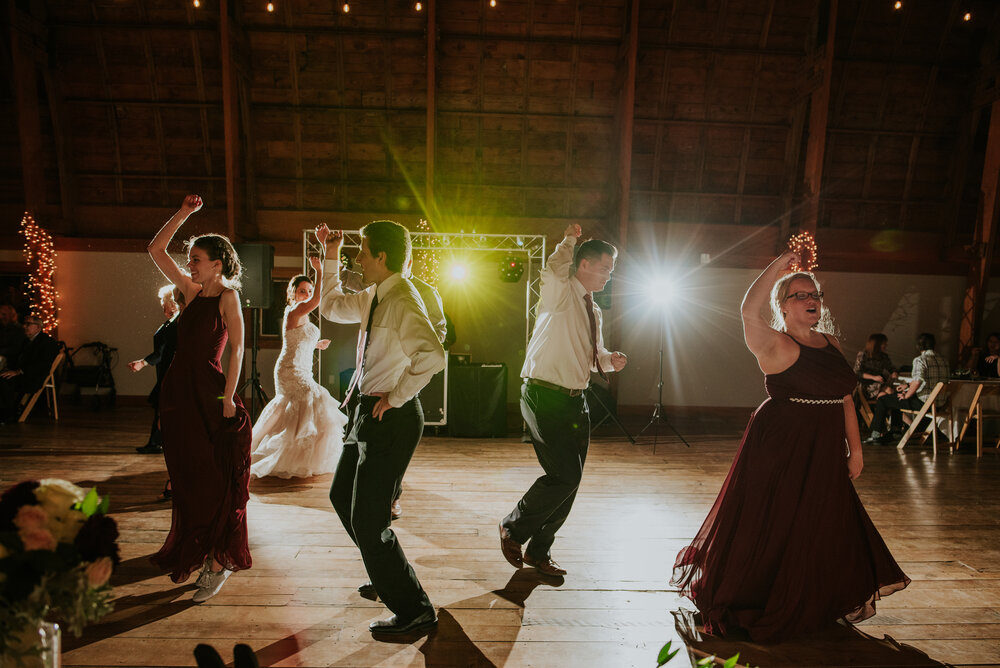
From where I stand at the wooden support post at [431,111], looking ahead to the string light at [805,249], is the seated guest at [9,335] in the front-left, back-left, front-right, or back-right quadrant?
back-right

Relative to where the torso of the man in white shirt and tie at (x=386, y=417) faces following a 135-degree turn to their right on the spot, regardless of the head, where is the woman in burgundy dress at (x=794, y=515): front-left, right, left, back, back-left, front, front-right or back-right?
front-right

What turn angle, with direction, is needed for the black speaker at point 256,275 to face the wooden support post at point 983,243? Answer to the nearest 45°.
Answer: approximately 90° to its left

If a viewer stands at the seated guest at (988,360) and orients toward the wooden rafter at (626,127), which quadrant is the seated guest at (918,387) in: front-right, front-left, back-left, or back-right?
front-left

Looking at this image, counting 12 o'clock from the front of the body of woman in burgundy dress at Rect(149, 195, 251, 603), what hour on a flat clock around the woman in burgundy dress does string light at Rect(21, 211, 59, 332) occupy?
The string light is roughly at 4 o'clock from the woman in burgundy dress.

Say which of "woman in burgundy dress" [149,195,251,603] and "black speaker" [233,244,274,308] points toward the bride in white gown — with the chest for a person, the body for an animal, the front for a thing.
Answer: the black speaker

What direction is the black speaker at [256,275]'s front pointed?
toward the camera

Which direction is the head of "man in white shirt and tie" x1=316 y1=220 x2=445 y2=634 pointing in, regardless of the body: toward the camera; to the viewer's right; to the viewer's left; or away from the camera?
to the viewer's left

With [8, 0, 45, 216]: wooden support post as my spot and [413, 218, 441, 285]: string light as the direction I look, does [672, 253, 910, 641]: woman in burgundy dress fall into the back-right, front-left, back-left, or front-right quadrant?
front-right

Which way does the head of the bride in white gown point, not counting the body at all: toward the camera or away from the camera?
toward the camera

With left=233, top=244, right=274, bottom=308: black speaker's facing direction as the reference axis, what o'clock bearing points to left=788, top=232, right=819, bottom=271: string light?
The string light is roughly at 9 o'clock from the black speaker.
